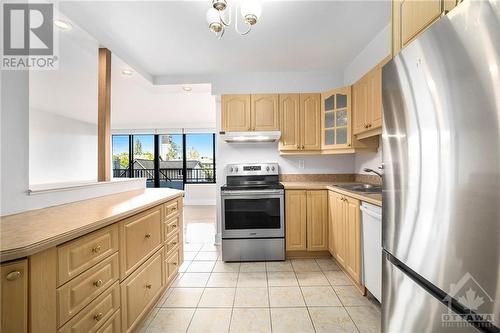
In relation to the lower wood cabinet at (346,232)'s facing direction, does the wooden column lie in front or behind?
in front

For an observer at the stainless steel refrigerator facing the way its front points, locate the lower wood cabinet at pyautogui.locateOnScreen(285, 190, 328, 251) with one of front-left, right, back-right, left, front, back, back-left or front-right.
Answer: right

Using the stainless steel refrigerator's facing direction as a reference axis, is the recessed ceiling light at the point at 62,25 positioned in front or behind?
in front

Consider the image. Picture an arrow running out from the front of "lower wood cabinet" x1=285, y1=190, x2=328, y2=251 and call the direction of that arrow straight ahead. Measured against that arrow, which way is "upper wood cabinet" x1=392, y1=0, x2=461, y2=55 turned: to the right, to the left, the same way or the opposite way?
to the right

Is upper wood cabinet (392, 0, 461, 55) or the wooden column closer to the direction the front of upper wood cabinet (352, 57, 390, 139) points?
the wooden column
